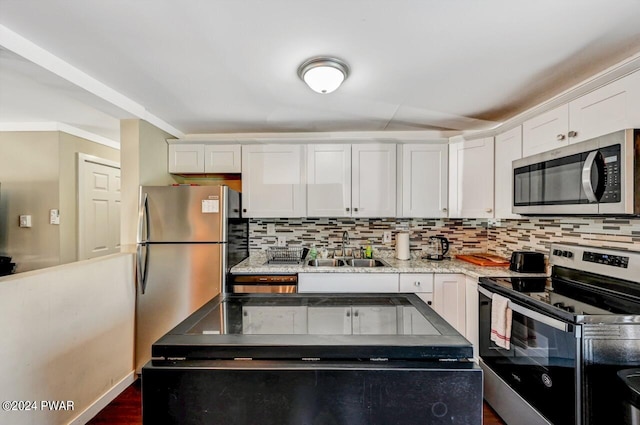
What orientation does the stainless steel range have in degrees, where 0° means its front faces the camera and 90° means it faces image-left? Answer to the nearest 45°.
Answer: approximately 45°

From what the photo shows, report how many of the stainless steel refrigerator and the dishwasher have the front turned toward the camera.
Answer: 2

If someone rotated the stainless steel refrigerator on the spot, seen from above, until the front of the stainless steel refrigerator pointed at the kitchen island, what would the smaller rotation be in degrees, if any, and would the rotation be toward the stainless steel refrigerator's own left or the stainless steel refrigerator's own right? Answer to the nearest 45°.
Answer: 0° — it already faces it

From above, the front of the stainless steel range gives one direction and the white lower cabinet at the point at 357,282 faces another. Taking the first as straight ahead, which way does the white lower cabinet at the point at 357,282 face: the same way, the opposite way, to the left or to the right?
to the left

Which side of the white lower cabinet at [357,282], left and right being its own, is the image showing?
front

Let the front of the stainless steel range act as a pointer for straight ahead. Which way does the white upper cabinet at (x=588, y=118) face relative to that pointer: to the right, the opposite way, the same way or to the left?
the same way

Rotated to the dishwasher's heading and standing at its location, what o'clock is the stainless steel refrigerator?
The stainless steel refrigerator is roughly at 3 o'clock from the dishwasher.

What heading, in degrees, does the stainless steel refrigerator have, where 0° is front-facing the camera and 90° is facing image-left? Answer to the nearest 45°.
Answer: approximately 0°

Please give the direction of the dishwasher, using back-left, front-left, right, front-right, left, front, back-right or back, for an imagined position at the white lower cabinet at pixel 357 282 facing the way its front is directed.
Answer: right

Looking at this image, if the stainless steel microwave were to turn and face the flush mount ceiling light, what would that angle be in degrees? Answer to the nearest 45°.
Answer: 0° — it already faces it

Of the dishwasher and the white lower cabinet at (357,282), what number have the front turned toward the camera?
2

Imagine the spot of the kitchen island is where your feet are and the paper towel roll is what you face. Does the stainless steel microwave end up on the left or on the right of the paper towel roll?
right

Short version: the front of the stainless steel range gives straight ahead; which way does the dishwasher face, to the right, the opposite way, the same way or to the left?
to the left

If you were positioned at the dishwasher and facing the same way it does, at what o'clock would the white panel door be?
The white panel door is roughly at 4 o'clock from the dishwasher.

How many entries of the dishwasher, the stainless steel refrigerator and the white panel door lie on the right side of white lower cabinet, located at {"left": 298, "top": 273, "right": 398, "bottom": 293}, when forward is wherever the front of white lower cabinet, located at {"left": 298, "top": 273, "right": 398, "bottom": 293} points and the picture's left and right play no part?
3

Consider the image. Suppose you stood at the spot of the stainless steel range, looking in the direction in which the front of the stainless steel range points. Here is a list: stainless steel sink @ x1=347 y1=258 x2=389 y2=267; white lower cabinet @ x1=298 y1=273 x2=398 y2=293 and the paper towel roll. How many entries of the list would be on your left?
0

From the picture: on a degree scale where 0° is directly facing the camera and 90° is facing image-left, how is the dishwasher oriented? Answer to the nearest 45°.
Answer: approximately 0°

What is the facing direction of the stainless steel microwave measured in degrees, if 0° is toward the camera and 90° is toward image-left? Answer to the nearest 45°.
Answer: approximately 45°

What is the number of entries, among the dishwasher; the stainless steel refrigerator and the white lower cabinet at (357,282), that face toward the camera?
3

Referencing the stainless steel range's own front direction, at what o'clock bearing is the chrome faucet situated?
The chrome faucet is roughly at 2 o'clock from the stainless steel range.
